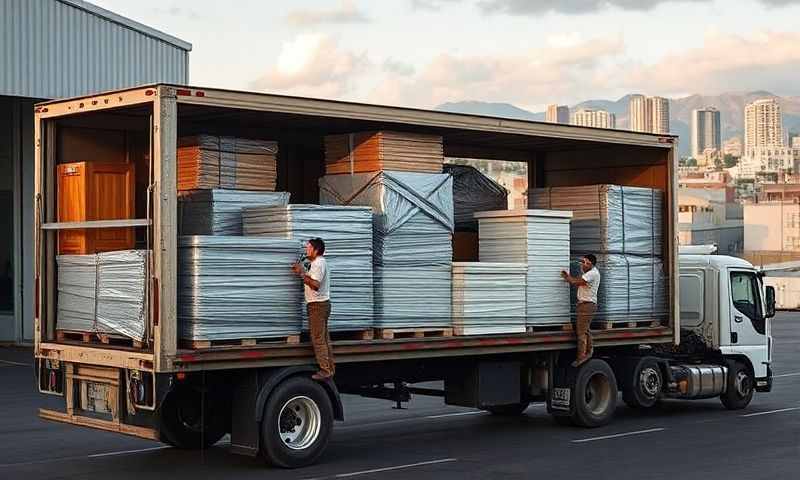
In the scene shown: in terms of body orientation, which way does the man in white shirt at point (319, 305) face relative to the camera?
to the viewer's left

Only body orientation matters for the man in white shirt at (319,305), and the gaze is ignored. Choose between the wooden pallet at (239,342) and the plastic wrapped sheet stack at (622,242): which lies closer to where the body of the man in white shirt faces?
the wooden pallet

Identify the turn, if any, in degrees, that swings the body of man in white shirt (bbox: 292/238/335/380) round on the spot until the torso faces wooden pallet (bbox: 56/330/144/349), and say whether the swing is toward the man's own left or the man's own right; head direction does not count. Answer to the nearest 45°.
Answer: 0° — they already face it

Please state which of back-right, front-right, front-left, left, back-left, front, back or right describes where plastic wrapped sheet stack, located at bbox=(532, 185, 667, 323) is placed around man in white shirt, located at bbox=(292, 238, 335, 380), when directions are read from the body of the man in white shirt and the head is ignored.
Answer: back-right

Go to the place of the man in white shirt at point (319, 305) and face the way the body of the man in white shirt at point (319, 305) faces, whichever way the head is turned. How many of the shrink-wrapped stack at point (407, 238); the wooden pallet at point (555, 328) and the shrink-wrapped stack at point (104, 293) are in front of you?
1

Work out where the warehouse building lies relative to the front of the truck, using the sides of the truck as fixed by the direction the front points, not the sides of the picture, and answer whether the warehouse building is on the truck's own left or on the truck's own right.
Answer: on the truck's own left

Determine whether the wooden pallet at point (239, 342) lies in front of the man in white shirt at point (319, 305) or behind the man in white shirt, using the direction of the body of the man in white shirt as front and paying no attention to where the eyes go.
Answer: in front

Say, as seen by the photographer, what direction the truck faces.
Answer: facing away from the viewer and to the right of the viewer
